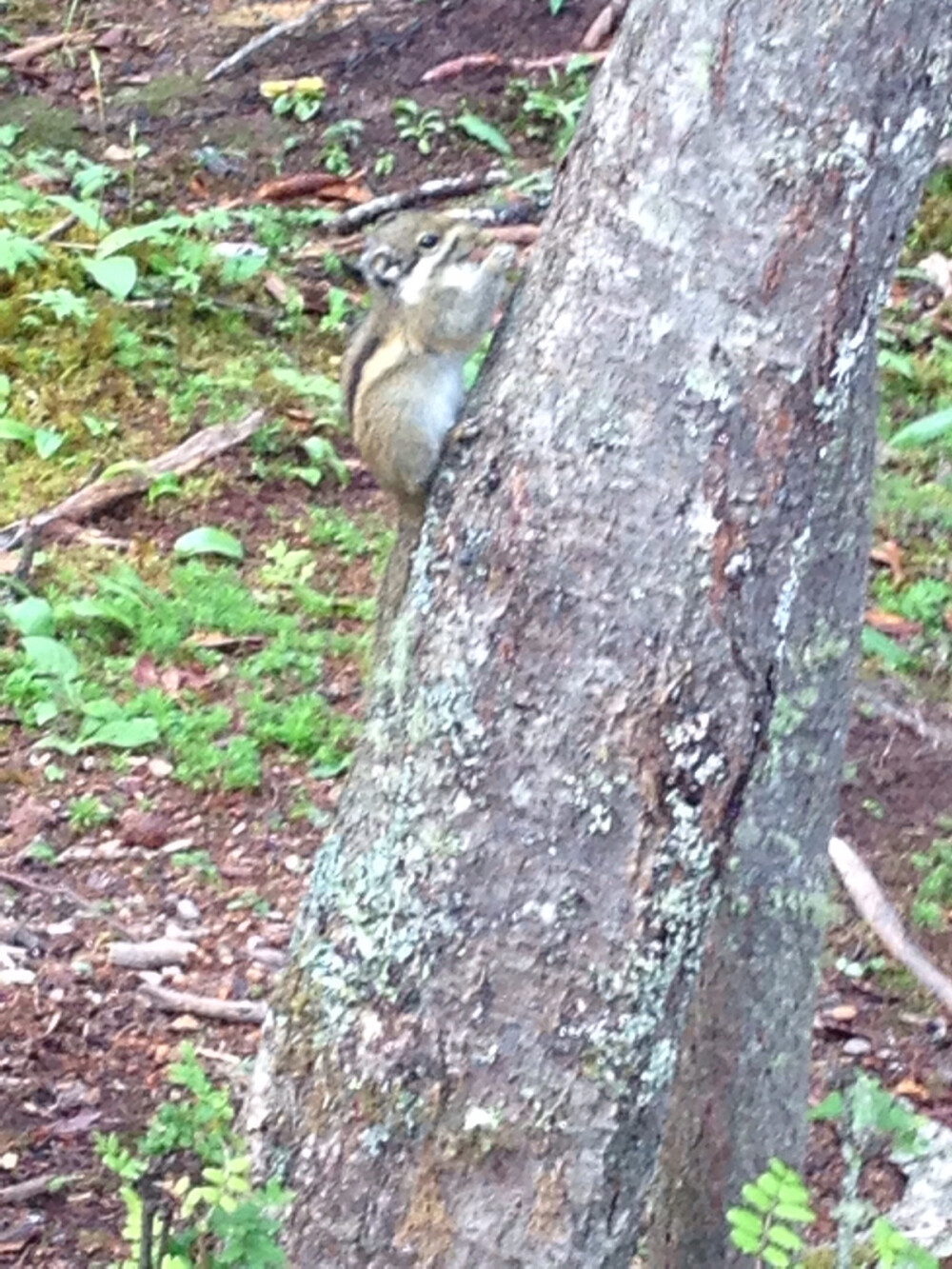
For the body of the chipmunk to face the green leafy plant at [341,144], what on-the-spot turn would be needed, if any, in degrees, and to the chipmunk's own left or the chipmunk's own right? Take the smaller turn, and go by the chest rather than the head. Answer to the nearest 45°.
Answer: approximately 90° to the chipmunk's own left

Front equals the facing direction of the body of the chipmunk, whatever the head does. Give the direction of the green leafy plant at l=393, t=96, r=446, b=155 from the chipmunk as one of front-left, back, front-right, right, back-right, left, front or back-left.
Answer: left

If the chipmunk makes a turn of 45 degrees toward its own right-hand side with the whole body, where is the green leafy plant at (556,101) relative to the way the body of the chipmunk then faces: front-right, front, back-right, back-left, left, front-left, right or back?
back-left

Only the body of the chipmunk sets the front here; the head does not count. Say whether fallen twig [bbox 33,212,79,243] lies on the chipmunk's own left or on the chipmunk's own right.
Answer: on the chipmunk's own left

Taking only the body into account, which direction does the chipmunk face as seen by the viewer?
to the viewer's right
